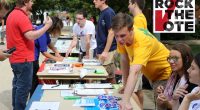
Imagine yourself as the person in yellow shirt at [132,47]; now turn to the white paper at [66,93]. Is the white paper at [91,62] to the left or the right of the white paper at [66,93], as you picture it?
right

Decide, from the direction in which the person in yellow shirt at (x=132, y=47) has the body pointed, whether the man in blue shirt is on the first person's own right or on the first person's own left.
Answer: on the first person's own right

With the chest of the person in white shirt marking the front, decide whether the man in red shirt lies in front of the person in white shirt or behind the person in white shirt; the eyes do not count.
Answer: in front

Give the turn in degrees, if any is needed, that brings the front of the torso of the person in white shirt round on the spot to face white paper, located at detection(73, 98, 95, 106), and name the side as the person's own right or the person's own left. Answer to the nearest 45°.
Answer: approximately 45° to the person's own left

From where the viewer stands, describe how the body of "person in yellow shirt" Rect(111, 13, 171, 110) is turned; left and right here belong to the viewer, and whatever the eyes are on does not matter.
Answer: facing the viewer and to the left of the viewer

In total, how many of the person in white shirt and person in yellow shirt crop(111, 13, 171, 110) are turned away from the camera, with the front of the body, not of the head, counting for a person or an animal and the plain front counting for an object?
0

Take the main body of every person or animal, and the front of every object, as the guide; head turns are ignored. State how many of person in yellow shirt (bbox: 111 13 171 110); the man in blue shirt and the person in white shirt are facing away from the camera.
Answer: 0

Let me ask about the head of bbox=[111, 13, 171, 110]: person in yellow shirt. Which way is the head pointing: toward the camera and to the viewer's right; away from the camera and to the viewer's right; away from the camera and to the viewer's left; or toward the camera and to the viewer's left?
toward the camera and to the viewer's left

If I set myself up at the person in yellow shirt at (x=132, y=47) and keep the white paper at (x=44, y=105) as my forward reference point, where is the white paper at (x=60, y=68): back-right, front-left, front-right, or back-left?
front-right
